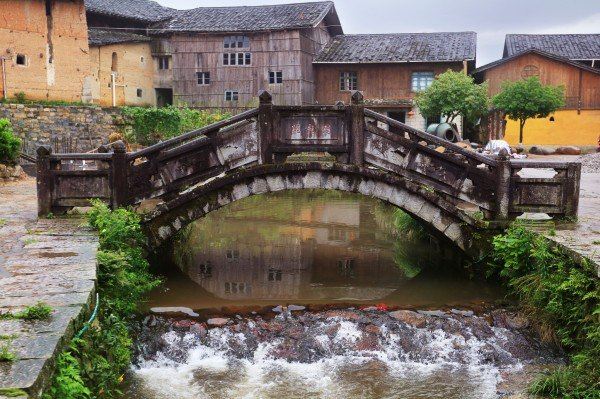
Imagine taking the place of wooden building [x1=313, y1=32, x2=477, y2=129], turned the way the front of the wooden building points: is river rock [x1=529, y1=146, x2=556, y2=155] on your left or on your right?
on your left

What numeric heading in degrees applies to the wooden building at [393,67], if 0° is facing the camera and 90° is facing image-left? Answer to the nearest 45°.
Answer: approximately 0°

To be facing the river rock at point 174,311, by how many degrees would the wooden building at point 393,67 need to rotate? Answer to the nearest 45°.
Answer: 0° — it already faces it

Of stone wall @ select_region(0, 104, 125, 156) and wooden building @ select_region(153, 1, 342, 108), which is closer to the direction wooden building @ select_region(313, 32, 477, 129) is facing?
the stone wall

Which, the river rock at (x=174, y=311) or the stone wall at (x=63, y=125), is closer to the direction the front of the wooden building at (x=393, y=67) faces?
the river rock

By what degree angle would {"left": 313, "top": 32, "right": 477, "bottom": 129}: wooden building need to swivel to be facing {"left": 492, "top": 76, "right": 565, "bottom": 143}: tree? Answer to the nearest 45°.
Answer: approximately 45° to its left

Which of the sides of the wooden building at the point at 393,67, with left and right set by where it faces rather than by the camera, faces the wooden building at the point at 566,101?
left

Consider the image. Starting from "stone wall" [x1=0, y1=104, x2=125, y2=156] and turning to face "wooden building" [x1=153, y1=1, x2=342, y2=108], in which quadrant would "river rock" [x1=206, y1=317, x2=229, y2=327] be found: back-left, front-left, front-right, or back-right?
back-right

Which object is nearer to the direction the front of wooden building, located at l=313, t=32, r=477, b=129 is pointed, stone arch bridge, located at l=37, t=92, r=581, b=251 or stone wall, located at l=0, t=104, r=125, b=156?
the stone arch bridge

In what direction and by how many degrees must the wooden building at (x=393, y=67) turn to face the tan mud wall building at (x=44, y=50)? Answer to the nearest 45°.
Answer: approximately 45° to its right

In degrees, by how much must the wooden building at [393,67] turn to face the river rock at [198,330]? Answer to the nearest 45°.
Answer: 0° — it already faces it
